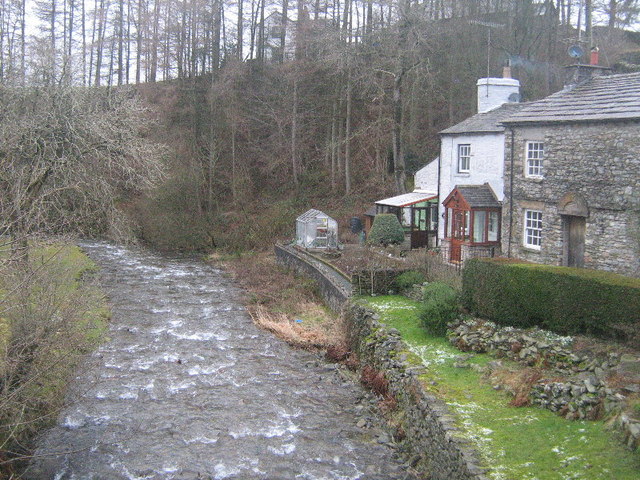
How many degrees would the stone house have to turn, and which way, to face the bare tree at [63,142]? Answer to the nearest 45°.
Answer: approximately 45° to its right

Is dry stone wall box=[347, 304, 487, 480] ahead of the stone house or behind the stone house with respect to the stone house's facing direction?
ahead

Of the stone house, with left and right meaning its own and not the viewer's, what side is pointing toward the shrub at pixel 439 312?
front

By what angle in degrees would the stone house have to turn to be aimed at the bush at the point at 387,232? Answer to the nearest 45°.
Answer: approximately 90° to its right

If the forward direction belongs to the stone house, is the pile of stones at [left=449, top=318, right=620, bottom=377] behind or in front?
in front

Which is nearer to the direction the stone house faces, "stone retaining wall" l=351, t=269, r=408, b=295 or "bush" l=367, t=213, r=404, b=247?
the stone retaining wall

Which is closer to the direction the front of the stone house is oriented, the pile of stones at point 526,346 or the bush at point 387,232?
the pile of stones

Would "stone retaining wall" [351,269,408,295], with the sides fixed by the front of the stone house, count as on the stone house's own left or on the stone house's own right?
on the stone house's own right

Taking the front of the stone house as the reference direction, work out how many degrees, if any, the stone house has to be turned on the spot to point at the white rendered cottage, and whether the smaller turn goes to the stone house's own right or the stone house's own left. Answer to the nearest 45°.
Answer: approximately 90° to the stone house's own right

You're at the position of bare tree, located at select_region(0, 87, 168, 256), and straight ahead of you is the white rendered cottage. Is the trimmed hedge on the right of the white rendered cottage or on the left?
right

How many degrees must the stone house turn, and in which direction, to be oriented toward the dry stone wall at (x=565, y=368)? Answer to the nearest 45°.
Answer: approximately 45° to its left
